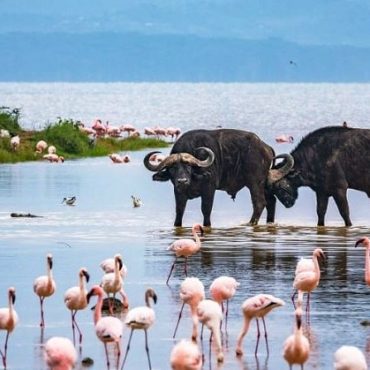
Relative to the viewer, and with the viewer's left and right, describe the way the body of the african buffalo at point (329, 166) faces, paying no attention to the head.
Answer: facing to the left of the viewer

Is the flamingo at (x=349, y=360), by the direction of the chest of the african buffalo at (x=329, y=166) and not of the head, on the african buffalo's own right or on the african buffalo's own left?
on the african buffalo's own left

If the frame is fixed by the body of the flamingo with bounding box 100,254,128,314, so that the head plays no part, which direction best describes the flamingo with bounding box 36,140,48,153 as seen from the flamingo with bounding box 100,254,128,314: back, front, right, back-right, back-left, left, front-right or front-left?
back-left

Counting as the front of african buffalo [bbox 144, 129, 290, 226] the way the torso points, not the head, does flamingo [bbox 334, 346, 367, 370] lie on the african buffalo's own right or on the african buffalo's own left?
on the african buffalo's own left

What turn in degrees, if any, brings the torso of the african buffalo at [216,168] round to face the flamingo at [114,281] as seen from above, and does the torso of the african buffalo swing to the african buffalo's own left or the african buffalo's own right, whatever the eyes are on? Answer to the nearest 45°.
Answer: approximately 45° to the african buffalo's own left

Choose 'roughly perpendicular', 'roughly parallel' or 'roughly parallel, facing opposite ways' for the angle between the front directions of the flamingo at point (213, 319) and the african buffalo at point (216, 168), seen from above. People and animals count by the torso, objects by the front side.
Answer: roughly perpendicular

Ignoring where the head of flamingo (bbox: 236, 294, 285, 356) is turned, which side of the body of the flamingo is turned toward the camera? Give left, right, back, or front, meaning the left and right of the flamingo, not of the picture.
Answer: left

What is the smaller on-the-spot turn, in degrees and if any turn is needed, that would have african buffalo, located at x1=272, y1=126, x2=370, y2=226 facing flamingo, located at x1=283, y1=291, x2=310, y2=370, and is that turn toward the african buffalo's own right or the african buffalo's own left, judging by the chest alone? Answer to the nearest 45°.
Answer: approximately 90° to the african buffalo's own left

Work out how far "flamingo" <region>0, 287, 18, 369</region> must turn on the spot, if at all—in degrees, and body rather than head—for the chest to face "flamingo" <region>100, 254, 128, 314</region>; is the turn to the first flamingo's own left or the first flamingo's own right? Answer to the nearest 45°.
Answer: approximately 90° to the first flamingo's own left
